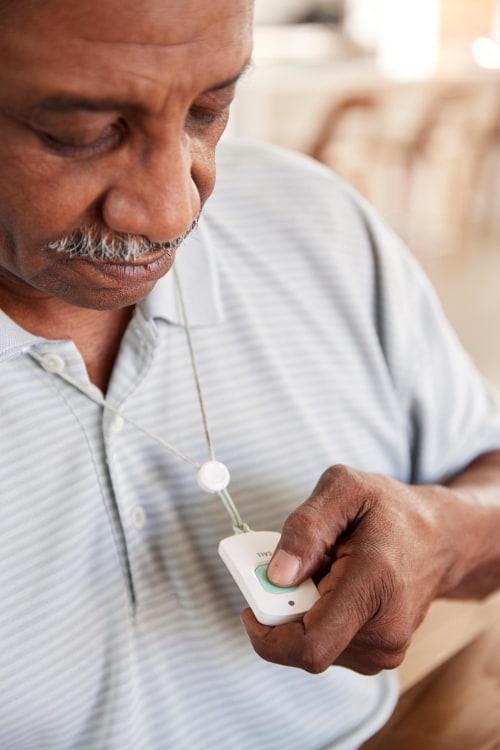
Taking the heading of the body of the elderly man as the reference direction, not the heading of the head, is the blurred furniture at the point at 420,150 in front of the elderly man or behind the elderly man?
behind

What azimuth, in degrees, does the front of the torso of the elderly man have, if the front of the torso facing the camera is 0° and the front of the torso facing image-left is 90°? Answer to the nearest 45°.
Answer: approximately 0°
